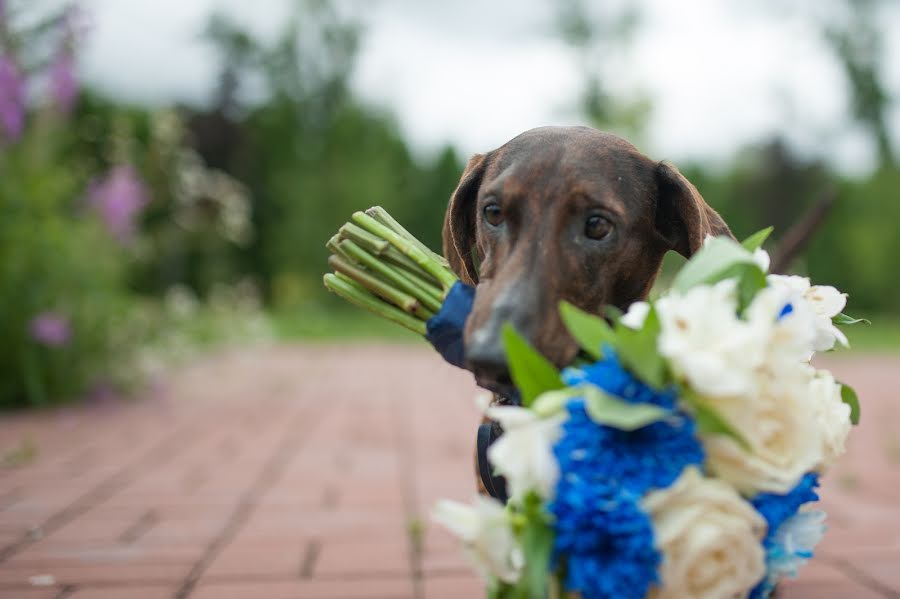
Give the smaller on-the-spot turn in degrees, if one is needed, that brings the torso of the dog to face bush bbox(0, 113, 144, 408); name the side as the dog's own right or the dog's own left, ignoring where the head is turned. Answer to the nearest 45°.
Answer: approximately 90° to the dog's own right

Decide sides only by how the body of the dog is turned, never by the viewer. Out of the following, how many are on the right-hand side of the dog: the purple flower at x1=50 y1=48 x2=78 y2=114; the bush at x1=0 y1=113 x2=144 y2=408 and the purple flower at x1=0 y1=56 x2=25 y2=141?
3

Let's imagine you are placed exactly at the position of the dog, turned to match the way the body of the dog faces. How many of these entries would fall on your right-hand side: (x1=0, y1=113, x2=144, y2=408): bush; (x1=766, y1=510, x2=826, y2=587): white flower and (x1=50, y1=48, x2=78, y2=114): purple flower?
2

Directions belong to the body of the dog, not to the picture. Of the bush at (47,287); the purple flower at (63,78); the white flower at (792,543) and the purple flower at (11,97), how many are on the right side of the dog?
3

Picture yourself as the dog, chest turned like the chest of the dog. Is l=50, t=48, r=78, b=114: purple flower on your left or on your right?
on your right

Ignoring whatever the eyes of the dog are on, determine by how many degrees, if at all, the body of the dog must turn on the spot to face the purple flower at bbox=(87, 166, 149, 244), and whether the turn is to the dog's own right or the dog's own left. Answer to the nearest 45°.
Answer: approximately 90° to the dog's own right

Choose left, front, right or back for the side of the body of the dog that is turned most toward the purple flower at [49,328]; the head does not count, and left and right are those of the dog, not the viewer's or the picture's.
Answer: right

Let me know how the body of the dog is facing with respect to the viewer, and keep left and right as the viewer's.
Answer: facing the viewer and to the left of the viewer

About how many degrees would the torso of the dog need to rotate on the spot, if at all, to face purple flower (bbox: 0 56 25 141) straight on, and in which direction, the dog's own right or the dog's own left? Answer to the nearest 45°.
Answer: approximately 90° to the dog's own right

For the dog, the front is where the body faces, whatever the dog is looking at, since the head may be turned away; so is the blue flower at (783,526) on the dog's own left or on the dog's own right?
on the dog's own left

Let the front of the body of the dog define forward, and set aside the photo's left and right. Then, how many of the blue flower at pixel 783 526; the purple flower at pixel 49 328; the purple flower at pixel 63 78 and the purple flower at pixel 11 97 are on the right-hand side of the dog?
3

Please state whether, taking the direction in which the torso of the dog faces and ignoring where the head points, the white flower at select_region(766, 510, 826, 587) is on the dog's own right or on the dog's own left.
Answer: on the dog's own left
